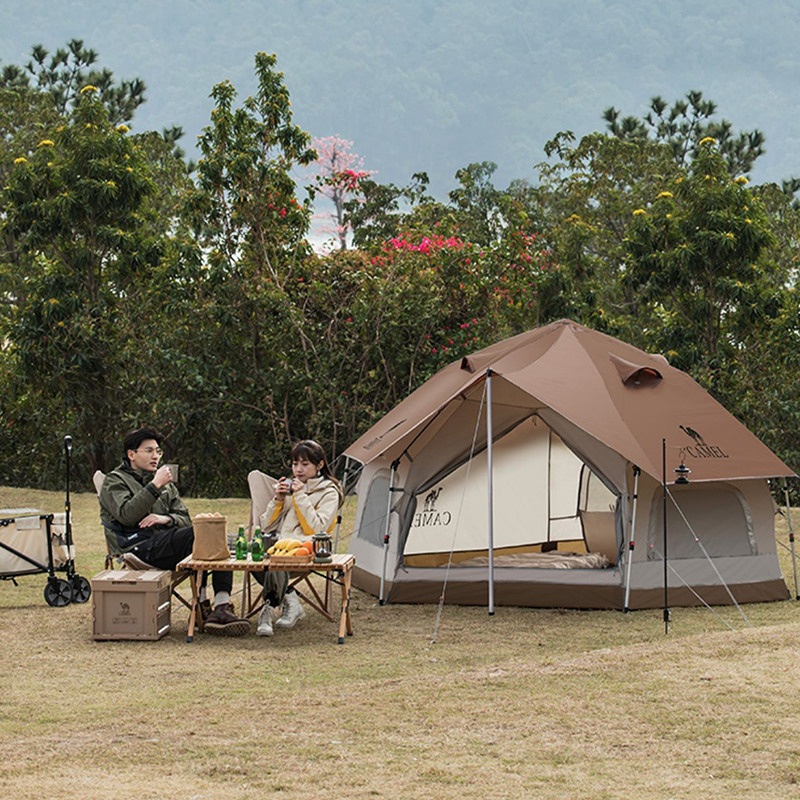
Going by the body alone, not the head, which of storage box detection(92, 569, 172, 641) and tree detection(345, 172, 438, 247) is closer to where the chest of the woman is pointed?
the storage box

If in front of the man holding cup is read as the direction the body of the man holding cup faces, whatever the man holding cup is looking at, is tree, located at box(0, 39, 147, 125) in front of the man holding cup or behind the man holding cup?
behind

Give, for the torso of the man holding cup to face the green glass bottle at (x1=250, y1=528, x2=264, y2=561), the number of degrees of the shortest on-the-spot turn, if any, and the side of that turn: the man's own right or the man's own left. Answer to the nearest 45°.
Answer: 0° — they already face it

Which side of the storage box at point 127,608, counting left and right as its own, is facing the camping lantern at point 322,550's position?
left

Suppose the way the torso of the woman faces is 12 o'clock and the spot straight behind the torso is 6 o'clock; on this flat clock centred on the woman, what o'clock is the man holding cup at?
The man holding cup is roughly at 1 o'clock from the woman.

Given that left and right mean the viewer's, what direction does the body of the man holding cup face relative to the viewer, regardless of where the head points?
facing the viewer and to the right of the viewer

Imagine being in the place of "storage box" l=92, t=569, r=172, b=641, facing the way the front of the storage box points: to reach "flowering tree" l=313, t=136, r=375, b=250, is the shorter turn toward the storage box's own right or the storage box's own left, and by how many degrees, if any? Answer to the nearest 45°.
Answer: approximately 180°

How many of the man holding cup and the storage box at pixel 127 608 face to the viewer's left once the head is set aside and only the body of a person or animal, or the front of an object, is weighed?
0

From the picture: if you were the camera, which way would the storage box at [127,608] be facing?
facing the viewer

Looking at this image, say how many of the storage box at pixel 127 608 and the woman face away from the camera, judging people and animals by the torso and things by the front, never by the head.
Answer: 0

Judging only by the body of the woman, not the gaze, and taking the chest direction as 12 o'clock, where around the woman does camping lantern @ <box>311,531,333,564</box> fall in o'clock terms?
The camping lantern is roughly at 10 o'clock from the woman.

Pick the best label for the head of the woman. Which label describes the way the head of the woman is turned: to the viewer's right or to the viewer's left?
to the viewer's left

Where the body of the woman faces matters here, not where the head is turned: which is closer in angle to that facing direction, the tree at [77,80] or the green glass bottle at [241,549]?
the green glass bottle

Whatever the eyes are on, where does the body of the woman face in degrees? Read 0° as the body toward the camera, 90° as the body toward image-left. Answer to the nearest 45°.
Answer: approximately 45°

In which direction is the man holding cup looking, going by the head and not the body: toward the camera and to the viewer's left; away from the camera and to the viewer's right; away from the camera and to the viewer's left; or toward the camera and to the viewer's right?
toward the camera and to the viewer's right

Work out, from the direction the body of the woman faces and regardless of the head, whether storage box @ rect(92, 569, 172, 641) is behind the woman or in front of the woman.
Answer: in front
